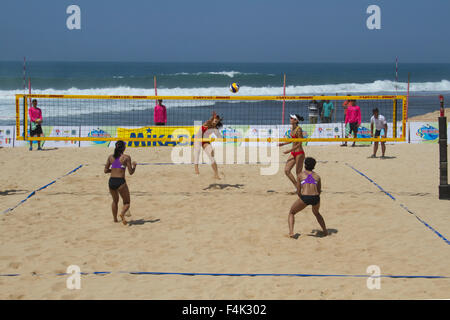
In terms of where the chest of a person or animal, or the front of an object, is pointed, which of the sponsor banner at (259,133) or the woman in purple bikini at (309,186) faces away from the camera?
the woman in purple bikini

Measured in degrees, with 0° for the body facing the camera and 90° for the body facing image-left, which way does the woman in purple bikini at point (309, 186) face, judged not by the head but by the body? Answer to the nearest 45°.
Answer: approximately 180°

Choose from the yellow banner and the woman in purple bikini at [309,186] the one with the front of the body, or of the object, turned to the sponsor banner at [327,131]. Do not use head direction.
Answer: the woman in purple bikini

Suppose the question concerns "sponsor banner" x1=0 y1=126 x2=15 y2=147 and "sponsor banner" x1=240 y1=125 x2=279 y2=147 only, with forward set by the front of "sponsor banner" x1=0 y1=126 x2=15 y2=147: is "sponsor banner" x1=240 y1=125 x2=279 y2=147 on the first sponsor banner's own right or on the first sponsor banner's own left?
on the first sponsor banner's own left

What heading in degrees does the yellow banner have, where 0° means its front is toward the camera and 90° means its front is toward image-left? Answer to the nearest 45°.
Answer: approximately 0°
